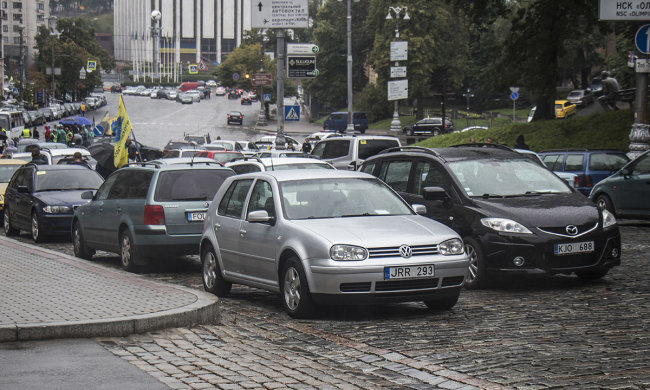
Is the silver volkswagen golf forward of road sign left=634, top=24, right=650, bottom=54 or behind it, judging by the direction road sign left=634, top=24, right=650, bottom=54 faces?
forward

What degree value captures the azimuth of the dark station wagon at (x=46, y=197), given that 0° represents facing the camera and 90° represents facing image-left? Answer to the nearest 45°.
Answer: approximately 315°

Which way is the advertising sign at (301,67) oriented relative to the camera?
toward the camera

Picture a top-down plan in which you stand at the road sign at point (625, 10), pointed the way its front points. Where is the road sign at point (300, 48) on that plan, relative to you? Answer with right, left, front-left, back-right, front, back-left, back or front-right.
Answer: back-right

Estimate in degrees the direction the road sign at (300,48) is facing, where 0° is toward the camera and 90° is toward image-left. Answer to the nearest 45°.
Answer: approximately 0°

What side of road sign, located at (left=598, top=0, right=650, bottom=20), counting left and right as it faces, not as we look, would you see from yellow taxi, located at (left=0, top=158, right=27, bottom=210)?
right

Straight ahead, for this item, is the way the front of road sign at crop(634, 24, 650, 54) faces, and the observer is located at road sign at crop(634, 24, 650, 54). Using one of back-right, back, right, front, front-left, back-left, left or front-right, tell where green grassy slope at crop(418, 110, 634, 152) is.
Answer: back

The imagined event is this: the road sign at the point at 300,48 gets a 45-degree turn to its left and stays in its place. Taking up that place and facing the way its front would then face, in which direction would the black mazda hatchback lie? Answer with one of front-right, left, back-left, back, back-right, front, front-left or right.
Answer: front-right

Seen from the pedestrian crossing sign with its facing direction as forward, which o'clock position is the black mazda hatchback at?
The black mazda hatchback is roughly at 12 o'clock from the pedestrian crossing sign.

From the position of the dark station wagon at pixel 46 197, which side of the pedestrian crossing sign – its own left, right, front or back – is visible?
front

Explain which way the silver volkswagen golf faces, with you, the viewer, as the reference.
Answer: facing the viewer and to the right of the viewer

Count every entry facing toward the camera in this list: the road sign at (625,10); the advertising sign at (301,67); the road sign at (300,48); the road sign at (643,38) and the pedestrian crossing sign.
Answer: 5

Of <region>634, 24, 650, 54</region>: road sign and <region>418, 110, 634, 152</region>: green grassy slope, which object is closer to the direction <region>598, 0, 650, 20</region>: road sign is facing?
the road sign

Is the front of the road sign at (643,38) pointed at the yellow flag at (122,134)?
no

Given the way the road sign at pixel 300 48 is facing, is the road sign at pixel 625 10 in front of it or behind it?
in front

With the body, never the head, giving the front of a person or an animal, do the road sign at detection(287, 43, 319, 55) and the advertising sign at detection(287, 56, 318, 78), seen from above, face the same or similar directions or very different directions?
same or similar directions

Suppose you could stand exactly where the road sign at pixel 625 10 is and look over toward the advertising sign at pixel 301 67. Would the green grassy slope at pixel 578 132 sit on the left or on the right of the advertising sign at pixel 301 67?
right

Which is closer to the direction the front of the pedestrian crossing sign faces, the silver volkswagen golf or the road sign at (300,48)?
the silver volkswagen golf

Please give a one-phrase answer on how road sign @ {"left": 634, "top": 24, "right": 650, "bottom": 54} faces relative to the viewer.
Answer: facing the viewer
